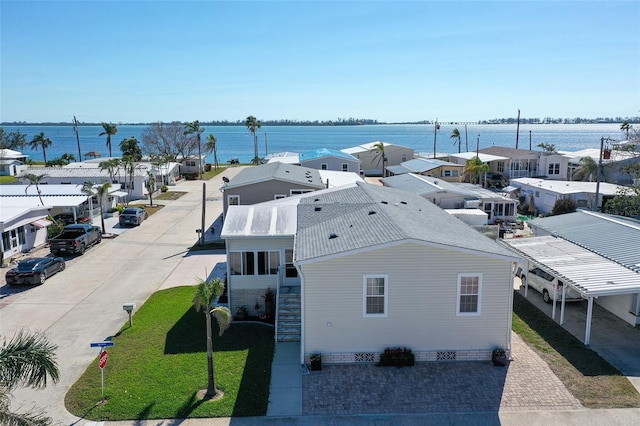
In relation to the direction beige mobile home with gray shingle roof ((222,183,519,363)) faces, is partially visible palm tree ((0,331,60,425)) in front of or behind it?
in front

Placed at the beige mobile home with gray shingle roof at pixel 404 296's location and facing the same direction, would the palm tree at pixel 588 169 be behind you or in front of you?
behind
